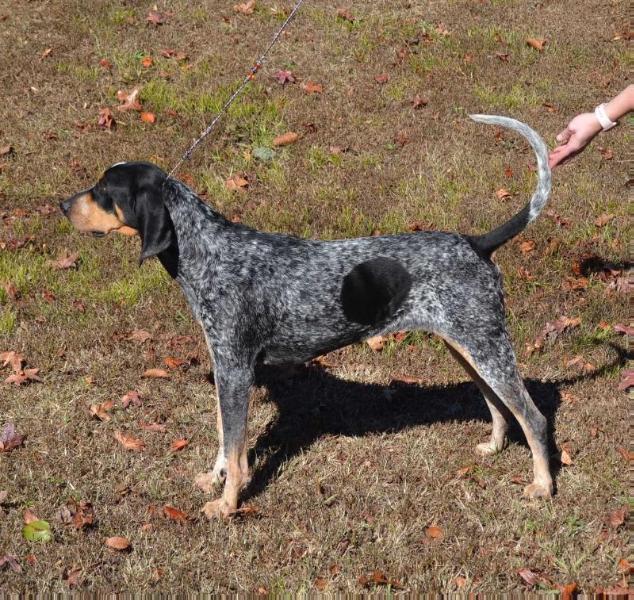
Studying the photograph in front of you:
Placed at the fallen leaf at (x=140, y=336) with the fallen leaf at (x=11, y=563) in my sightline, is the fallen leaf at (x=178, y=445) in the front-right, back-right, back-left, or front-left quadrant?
front-left

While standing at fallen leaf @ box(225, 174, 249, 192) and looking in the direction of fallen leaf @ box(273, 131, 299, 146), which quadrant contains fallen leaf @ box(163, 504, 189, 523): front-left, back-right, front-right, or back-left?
back-right

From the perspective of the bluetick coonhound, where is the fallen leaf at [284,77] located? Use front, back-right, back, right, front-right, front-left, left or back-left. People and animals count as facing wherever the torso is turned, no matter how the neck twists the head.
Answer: right

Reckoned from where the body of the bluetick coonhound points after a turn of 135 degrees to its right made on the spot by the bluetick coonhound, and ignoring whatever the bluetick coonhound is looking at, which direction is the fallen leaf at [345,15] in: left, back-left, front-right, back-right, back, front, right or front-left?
front-left

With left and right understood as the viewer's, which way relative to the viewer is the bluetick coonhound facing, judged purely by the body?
facing to the left of the viewer

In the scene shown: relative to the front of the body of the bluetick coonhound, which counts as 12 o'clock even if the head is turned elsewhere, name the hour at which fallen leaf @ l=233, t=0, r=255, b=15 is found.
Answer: The fallen leaf is roughly at 3 o'clock from the bluetick coonhound.

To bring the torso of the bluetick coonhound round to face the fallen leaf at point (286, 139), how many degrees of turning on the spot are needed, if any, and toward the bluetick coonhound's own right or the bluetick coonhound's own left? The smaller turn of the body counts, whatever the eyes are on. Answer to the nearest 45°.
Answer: approximately 90° to the bluetick coonhound's own right

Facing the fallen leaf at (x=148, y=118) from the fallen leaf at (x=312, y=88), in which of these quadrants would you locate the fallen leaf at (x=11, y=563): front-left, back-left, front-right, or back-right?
front-left

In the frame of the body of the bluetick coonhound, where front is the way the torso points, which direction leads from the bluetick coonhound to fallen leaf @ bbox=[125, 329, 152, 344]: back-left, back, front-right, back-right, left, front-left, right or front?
front-right

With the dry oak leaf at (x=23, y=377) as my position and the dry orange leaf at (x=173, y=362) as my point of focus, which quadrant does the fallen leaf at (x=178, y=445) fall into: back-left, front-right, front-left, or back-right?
front-right

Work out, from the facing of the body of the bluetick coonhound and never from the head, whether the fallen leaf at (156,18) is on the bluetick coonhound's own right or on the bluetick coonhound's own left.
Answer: on the bluetick coonhound's own right

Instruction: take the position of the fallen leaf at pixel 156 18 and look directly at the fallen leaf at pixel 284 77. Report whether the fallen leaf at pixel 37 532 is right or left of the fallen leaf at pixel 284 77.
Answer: right

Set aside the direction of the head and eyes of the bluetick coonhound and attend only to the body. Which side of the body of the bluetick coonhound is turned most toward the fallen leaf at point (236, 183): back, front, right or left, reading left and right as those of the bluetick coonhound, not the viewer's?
right

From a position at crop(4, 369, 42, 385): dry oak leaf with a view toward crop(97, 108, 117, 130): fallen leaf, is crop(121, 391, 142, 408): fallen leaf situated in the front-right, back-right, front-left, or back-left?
back-right

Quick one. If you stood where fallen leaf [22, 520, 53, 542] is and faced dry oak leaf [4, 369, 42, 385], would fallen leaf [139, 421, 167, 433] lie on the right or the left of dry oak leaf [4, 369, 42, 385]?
right

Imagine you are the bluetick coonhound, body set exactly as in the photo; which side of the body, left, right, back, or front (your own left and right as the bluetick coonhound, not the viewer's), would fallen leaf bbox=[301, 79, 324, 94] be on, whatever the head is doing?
right

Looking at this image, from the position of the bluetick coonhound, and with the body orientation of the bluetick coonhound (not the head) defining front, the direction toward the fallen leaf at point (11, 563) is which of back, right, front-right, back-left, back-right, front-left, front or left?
front-left

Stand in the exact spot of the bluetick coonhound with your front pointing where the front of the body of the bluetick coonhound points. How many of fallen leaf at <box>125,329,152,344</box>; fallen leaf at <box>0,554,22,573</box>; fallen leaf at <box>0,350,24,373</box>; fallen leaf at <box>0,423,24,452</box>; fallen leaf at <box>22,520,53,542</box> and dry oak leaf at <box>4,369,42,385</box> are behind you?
0
